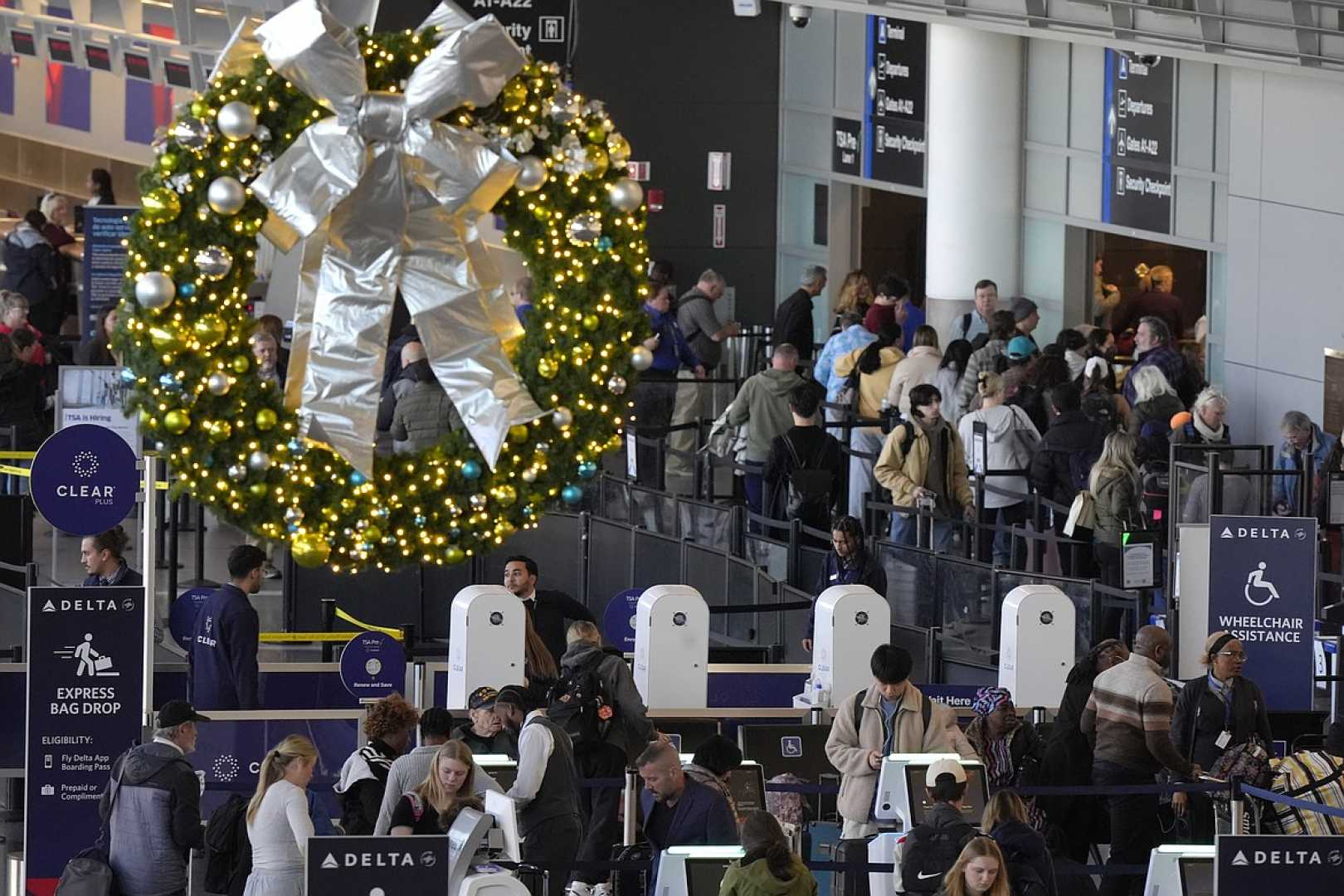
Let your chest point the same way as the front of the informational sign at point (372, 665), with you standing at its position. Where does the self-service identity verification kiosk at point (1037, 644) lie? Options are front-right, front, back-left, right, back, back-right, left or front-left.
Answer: left

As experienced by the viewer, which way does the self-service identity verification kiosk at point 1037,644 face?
facing away from the viewer

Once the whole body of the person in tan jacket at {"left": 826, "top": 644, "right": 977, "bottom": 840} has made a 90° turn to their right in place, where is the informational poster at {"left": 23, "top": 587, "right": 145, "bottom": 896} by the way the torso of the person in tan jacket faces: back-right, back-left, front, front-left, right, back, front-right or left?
front

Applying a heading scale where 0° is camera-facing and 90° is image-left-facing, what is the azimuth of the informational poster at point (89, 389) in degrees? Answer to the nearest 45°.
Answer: approximately 0°

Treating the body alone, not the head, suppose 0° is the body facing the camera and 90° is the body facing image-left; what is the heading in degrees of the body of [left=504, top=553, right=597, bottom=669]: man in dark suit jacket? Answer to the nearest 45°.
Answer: approximately 45°

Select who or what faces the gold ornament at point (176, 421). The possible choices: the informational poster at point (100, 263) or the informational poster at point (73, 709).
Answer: the informational poster at point (100, 263)

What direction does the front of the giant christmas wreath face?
toward the camera

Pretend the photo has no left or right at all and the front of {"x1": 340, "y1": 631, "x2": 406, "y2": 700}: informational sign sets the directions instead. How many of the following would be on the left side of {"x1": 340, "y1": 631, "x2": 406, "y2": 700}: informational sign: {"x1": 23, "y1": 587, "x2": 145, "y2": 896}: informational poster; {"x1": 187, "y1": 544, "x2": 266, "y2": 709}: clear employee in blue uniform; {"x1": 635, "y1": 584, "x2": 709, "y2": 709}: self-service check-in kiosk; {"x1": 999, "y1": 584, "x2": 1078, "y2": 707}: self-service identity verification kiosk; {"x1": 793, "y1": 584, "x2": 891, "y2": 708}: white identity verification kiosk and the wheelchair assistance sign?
4

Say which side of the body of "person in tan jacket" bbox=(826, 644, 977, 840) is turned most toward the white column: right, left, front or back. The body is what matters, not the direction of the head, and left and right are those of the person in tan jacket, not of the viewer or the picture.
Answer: back

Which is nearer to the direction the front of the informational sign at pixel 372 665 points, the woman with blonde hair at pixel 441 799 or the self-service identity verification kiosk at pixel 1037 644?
the woman with blonde hair

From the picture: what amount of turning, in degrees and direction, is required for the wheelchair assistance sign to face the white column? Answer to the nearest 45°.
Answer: approximately 180°
